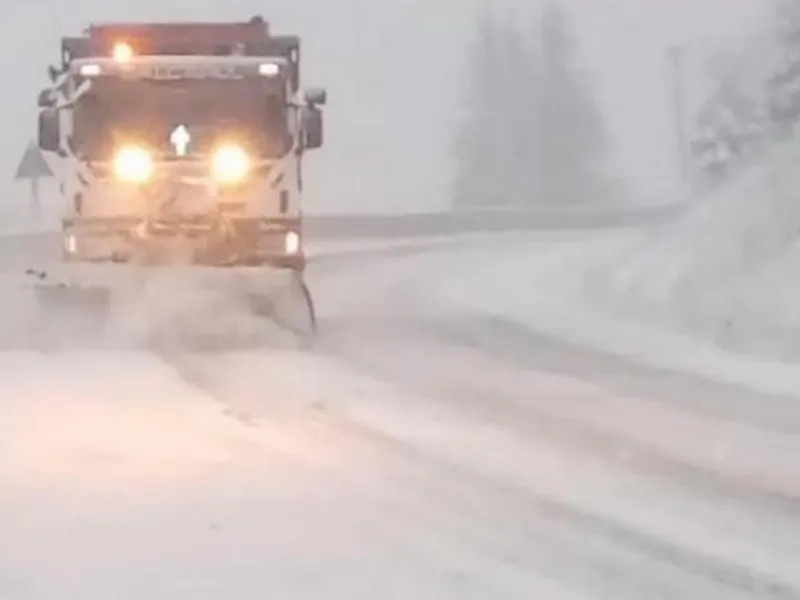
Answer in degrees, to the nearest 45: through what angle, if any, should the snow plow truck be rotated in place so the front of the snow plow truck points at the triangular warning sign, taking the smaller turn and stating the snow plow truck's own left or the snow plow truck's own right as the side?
approximately 180°

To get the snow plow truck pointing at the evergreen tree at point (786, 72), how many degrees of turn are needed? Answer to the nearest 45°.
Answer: approximately 135° to its left

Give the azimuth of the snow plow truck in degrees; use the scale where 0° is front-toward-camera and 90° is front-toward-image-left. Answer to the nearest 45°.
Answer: approximately 0°
